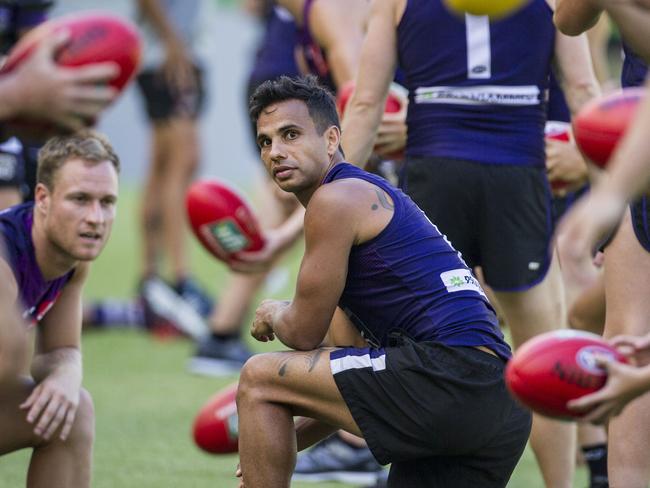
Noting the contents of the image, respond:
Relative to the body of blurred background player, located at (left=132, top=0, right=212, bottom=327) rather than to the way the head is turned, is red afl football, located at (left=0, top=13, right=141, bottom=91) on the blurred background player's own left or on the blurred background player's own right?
on the blurred background player's own right

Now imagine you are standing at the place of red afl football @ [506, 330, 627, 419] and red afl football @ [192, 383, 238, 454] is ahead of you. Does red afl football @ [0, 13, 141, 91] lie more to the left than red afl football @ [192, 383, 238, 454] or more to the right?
left

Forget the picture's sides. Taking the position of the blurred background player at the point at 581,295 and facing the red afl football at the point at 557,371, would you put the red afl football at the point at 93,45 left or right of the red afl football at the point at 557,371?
right

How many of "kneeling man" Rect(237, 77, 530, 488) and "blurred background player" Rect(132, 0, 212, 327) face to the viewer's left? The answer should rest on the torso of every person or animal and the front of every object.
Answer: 1

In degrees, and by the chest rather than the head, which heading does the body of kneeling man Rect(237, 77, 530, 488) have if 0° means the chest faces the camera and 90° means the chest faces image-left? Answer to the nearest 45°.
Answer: approximately 90°

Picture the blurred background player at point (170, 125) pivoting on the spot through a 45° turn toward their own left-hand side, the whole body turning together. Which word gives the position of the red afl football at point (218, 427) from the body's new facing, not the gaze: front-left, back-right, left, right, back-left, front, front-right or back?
right

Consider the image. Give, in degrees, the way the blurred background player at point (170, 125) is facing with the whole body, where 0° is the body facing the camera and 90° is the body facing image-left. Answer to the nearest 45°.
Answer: approximately 315°

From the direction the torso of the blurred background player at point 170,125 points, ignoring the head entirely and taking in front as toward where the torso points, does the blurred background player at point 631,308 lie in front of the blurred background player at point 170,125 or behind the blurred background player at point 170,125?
in front

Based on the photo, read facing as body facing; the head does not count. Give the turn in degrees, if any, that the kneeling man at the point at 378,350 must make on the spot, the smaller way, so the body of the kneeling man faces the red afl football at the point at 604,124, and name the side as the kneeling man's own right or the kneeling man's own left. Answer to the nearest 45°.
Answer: approximately 135° to the kneeling man's own left

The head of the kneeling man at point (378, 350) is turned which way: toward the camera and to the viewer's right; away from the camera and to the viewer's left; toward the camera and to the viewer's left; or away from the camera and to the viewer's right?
toward the camera and to the viewer's left

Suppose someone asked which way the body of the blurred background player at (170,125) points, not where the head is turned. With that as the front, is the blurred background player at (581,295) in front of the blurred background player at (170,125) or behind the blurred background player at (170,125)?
in front

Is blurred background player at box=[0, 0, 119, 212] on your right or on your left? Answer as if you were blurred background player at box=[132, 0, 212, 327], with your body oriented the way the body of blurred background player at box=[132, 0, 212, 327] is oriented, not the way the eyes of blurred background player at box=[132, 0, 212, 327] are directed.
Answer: on your right

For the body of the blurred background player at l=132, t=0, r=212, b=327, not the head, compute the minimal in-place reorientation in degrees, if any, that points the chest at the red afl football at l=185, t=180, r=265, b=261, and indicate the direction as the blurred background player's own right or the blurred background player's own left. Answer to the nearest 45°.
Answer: approximately 45° to the blurred background player's own right
